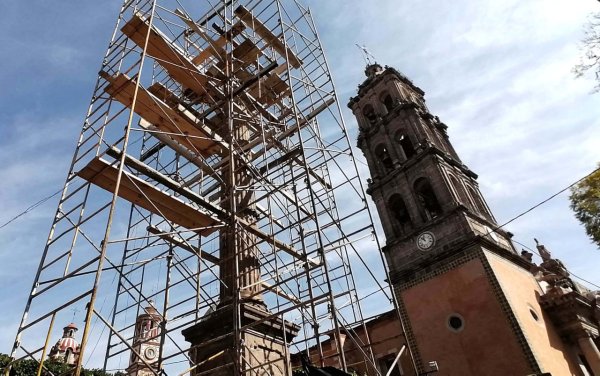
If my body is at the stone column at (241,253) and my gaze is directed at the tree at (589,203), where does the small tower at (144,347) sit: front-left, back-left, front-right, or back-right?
back-left
